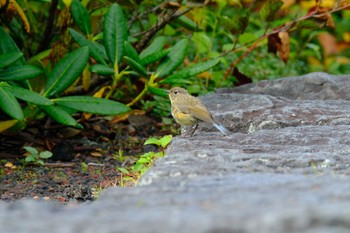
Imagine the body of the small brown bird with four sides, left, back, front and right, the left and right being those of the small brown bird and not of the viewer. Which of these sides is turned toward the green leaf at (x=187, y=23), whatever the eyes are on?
right

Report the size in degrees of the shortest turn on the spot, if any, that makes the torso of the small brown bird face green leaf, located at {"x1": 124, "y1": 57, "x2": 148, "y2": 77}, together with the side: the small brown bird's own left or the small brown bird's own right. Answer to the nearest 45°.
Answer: approximately 45° to the small brown bird's own right

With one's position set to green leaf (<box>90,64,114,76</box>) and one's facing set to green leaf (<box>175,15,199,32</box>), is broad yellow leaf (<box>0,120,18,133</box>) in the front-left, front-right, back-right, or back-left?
back-left

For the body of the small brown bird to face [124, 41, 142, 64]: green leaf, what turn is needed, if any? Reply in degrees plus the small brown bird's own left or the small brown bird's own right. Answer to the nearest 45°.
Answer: approximately 45° to the small brown bird's own right

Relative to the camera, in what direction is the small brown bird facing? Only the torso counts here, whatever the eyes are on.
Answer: to the viewer's left
